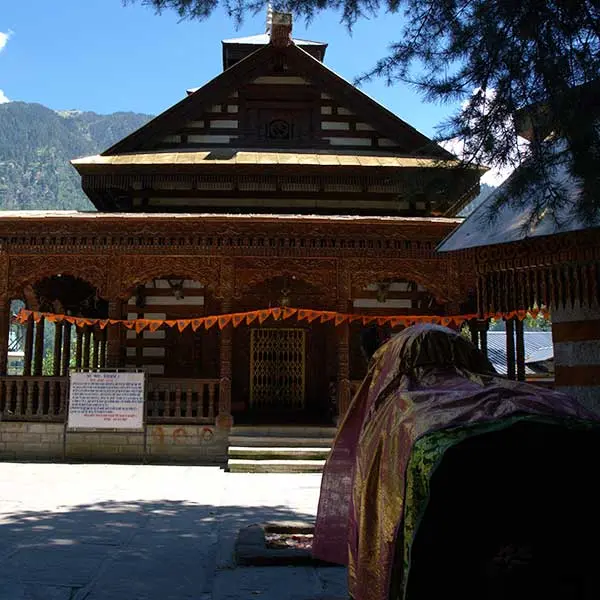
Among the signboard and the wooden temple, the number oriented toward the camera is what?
2

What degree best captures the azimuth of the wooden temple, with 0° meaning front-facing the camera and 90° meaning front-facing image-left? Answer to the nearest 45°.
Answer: approximately 0°

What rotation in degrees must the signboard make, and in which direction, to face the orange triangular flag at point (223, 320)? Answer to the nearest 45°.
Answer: approximately 90° to its left

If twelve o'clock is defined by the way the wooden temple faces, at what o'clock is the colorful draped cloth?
The colorful draped cloth is roughly at 12 o'clock from the wooden temple.

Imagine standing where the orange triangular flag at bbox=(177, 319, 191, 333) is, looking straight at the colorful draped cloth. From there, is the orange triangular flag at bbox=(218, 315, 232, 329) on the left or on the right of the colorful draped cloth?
left
